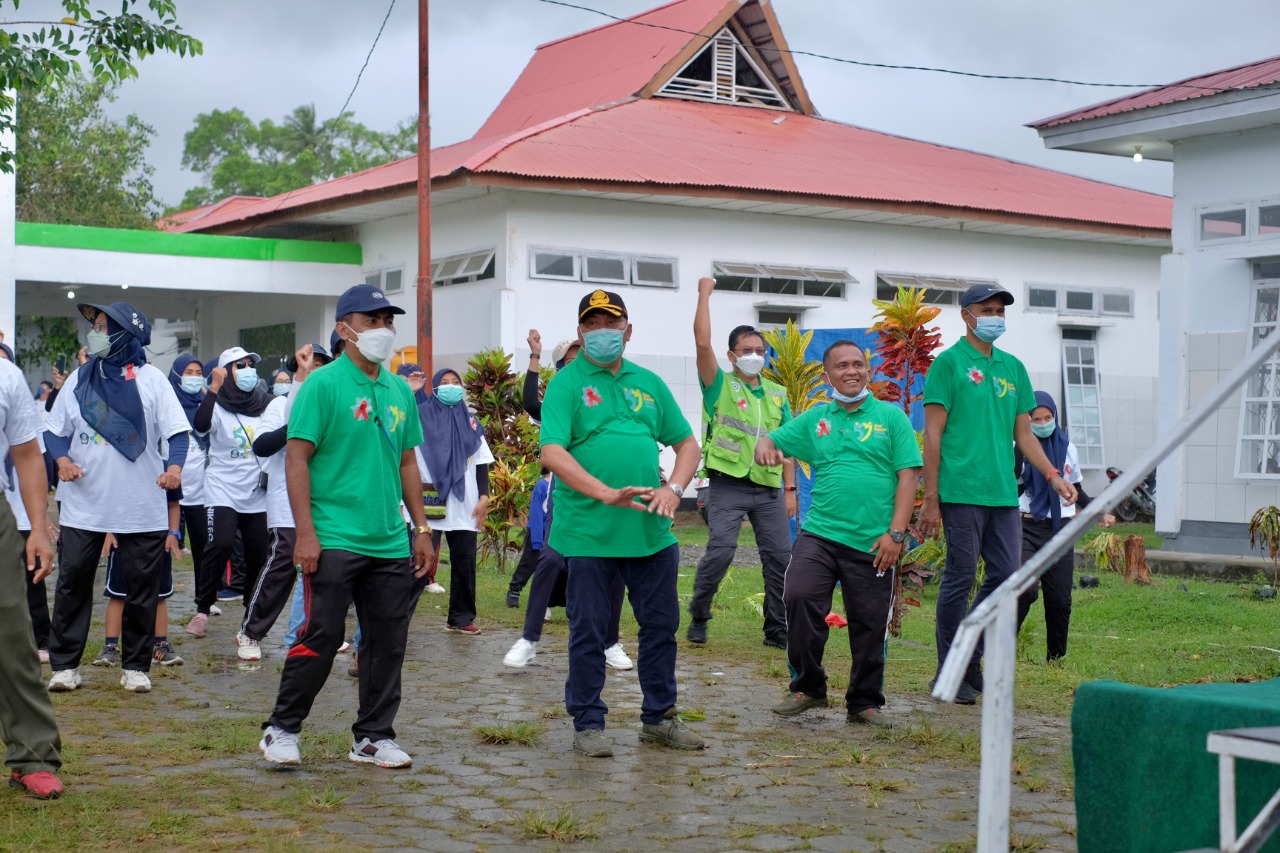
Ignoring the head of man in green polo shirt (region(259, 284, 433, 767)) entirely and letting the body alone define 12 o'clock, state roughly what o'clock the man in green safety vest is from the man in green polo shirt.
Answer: The man in green safety vest is roughly at 9 o'clock from the man in green polo shirt.

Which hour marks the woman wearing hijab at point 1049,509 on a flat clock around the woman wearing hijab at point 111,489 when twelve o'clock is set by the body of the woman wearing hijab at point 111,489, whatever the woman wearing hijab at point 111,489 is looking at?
the woman wearing hijab at point 1049,509 is roughly at 9 o'clock from the woman wearing hijab at point 111,489.

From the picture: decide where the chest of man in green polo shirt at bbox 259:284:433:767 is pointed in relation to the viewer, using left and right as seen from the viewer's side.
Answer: facing the viewer and to the right of the viewer

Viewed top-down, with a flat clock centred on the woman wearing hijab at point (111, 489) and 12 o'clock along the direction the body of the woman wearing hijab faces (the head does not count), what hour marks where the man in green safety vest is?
The man in green safety vest is roughly at 9 o'clock from the woman wearing hijab.

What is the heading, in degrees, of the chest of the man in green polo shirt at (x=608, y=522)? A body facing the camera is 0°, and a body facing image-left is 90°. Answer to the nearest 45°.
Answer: approximately 0°

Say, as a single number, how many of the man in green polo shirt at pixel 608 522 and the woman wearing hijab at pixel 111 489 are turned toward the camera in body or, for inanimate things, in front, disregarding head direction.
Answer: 2

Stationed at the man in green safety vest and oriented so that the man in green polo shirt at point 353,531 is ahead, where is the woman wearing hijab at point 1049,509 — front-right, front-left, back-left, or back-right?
back-left

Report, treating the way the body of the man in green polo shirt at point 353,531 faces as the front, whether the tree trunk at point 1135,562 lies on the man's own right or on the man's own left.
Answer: on the man's own left

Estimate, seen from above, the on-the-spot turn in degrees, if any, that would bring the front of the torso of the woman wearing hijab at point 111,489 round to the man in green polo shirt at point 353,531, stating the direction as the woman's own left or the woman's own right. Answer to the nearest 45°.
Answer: approximately 45° to the woman's own left

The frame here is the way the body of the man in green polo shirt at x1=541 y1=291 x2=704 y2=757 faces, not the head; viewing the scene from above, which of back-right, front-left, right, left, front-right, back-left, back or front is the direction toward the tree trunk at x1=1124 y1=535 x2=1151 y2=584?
back-left
